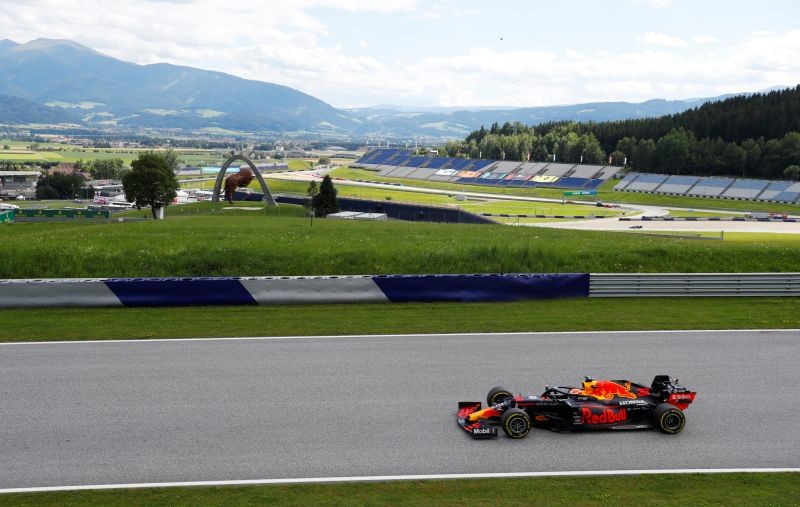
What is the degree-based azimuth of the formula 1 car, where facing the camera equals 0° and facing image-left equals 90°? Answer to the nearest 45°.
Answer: approximately 90°

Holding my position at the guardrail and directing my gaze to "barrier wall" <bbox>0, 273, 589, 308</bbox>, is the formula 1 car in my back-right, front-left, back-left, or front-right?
front-left

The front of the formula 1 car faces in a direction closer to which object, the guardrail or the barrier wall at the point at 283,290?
the barrier wall

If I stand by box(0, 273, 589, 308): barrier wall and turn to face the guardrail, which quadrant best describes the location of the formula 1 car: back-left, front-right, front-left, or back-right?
front-right

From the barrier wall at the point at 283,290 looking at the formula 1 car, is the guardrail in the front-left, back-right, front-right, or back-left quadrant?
front-left

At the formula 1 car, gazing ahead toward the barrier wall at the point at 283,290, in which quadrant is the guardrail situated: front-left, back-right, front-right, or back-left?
front-right
